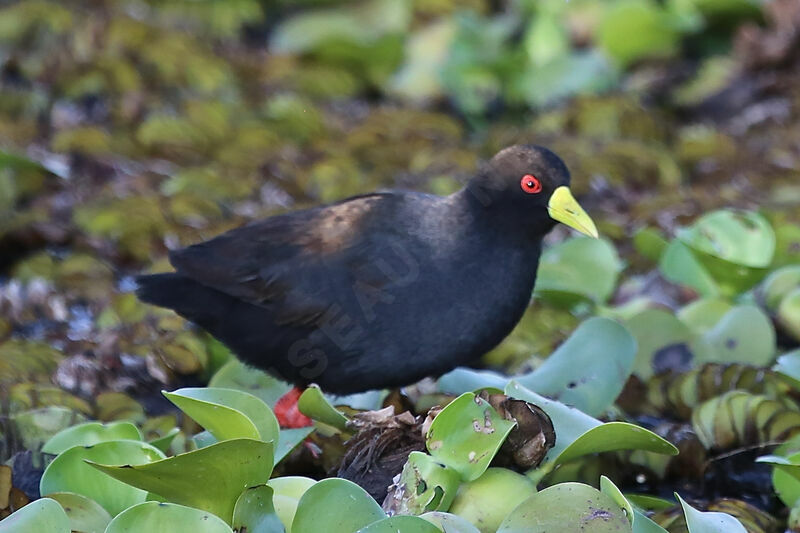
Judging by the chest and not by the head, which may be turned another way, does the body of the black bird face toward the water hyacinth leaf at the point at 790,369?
yes

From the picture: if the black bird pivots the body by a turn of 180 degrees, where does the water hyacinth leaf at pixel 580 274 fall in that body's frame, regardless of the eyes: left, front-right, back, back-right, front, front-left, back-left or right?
back-right

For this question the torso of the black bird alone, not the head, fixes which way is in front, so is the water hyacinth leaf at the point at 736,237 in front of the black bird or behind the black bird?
in front

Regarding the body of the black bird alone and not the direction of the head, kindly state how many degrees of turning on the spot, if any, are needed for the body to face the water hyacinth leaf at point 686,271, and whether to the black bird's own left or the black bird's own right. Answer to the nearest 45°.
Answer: approximately 45° to the black bird's own left

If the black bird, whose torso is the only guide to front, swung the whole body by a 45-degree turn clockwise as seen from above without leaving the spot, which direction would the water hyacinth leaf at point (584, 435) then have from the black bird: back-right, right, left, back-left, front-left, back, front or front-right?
front

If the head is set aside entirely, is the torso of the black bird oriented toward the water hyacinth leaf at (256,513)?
no

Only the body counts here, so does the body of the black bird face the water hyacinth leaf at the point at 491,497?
no

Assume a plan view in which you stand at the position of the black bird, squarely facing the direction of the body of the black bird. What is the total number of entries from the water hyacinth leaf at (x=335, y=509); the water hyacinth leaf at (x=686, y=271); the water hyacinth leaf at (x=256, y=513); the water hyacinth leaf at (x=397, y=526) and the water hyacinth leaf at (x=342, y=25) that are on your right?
3

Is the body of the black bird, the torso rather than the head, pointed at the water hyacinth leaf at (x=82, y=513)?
no

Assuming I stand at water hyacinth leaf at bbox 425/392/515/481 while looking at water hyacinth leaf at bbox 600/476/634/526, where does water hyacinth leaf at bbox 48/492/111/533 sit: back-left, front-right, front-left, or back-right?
back-right

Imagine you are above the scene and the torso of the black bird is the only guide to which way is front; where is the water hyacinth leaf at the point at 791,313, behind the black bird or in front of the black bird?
in front

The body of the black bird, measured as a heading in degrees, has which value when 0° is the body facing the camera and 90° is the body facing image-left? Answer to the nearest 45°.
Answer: approximately 270°

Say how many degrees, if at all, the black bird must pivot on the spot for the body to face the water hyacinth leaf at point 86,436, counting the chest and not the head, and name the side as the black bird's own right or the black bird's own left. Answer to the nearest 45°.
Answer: approximately 135° to the black bird's own right

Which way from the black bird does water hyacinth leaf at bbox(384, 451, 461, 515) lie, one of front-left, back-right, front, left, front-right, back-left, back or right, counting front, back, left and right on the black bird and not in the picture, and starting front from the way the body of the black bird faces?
right

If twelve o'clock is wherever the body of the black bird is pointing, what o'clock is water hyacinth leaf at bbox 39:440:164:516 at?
The water hyacinth leaf is roughly at 4 o'clock from the black bird.

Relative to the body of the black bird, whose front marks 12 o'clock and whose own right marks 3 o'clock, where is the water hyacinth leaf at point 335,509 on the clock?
The water hyacinth leaf is roughly at 3 o'clock from the black bird.

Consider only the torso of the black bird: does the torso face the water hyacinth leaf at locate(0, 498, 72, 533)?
no

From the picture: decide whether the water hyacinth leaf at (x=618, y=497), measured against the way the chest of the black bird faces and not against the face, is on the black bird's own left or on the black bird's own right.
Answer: on the black bird's own right

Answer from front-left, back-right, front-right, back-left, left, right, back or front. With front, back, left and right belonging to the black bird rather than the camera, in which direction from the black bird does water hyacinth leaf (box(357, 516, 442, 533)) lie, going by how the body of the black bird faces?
right

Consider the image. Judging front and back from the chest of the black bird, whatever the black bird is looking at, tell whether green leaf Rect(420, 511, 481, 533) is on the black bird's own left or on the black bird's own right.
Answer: on the black bird's own right
